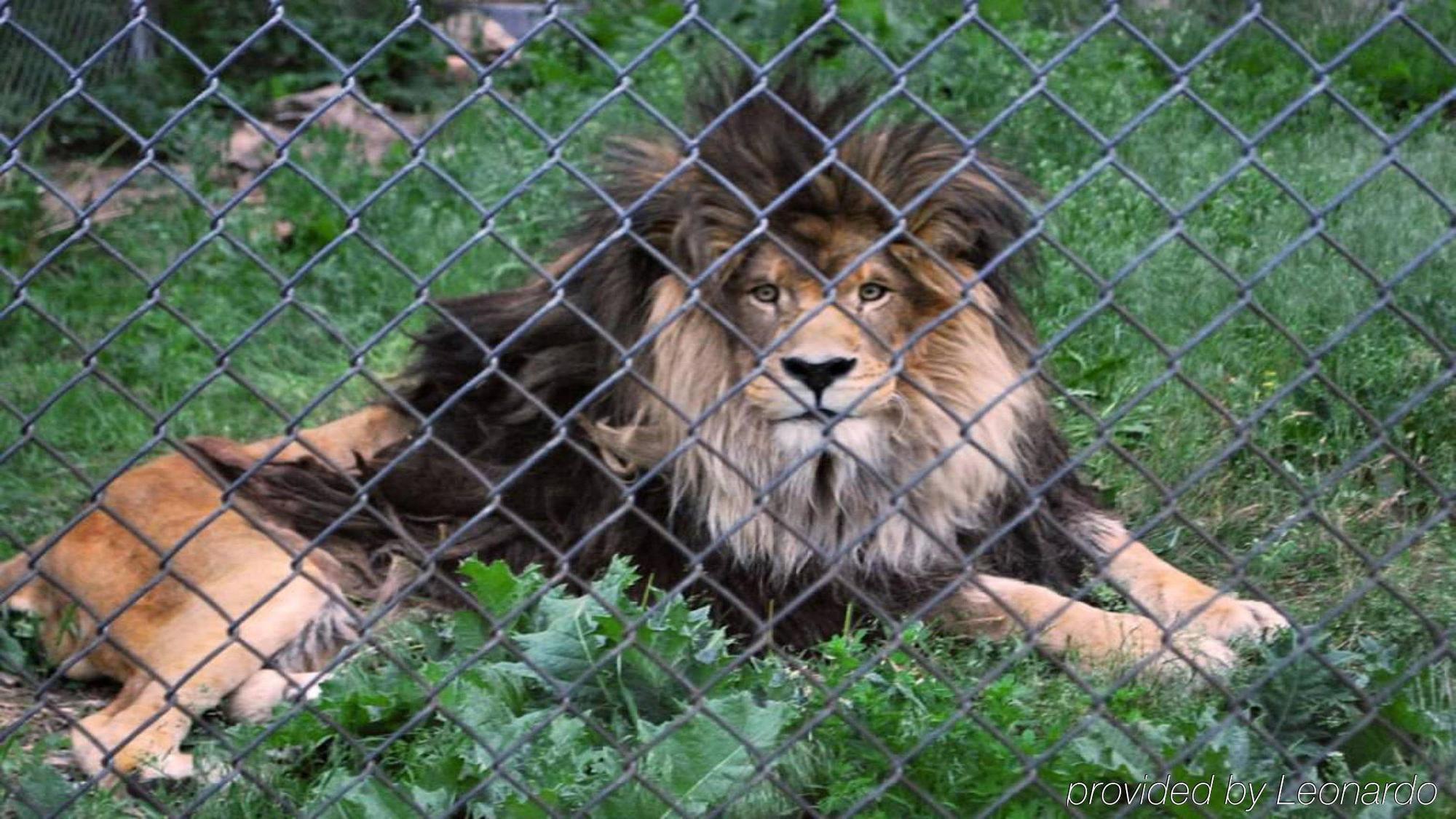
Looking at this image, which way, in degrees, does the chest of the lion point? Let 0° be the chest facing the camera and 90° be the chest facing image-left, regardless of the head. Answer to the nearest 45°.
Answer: approximately 270°
